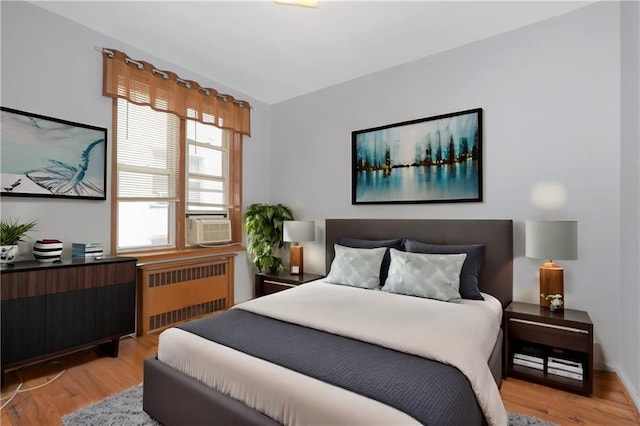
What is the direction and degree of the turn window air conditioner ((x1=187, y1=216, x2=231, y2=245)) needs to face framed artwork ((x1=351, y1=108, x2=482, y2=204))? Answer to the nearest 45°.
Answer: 0° — it already faces it

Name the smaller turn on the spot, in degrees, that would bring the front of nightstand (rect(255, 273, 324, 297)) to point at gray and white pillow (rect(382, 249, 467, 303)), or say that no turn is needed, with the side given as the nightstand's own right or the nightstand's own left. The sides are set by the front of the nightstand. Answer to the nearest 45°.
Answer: approximately 90° to the nightstand's own left

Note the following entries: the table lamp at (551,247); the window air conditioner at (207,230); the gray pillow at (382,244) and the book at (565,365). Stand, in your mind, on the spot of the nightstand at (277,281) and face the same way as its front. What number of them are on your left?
3

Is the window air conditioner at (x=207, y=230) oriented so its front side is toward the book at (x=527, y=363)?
yes

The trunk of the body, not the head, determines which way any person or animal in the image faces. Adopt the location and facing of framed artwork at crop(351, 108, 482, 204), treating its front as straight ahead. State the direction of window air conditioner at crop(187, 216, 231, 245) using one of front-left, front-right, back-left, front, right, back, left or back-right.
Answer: front-right
